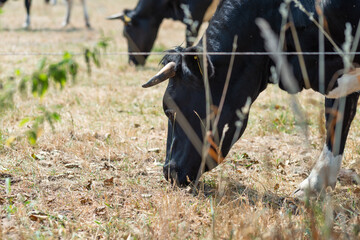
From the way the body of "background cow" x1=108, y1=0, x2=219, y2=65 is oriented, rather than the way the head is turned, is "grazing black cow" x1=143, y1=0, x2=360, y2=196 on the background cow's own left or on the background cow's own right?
on the background cow's own left

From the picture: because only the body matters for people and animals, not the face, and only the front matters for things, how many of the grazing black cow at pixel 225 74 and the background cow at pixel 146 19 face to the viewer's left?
2

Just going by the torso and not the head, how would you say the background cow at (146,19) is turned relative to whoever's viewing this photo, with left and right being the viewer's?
facing to the left of the viewer

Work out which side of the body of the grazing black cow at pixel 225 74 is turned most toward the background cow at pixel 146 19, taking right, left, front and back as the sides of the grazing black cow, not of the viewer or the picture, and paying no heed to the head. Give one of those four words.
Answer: right

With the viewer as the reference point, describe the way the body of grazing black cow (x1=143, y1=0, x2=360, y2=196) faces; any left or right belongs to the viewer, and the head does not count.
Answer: facing to the left of the viewer
